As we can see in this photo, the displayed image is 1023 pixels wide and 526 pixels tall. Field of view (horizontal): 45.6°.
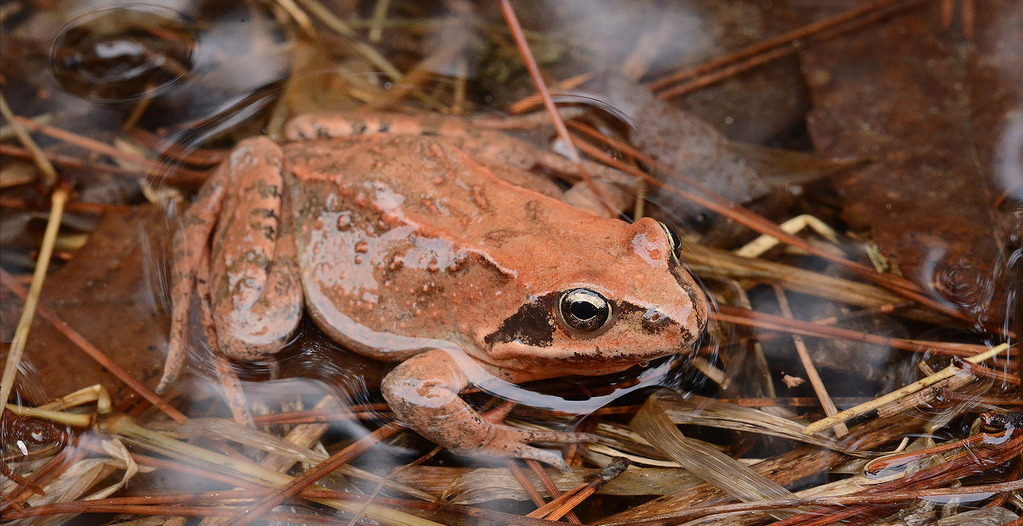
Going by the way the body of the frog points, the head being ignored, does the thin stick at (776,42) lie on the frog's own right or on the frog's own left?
on the frog's own left

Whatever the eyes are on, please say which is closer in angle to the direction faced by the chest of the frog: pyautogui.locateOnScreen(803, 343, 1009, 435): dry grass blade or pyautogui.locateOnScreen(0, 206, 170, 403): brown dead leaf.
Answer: the dry grass blade

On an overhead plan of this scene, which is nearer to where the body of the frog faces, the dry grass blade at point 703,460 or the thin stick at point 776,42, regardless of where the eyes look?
the dry grass blade

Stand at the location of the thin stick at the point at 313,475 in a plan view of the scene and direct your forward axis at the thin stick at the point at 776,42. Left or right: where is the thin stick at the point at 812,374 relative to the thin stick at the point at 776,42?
right

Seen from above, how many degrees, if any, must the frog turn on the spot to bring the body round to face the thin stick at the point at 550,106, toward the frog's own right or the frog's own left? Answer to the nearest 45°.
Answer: approximately 135° to the frog's own left

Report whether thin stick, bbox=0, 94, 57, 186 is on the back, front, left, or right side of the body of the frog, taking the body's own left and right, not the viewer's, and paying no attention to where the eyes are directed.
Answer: back

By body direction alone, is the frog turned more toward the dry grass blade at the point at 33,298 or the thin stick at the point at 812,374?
the thin stick

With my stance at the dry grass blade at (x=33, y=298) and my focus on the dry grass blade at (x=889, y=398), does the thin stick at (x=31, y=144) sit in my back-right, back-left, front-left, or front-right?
back-left
